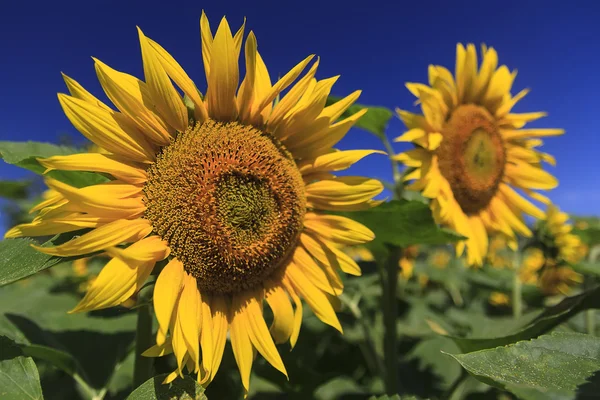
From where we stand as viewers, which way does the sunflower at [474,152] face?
facing the viewer and to the right of the viewer

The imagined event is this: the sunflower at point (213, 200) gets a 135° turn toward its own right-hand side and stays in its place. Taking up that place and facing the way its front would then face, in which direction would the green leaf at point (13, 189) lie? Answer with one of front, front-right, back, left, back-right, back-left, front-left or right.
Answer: front

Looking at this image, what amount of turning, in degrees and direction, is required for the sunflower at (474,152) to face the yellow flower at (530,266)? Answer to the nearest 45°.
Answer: approximately 135° to its left

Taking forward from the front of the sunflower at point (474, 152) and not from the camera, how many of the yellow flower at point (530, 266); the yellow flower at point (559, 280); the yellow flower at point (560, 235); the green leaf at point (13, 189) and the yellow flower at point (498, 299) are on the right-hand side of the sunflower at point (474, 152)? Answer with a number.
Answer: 1

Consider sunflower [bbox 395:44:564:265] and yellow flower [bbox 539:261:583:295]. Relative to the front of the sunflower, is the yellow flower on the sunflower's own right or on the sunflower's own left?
on the sunflower's own left

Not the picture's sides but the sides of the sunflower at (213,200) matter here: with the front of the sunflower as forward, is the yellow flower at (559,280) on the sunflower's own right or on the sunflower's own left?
on the sunflower's own left

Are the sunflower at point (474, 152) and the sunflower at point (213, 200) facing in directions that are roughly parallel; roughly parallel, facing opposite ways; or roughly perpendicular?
roughly parallel

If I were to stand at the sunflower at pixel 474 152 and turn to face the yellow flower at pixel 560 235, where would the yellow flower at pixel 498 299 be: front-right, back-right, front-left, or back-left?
front-left

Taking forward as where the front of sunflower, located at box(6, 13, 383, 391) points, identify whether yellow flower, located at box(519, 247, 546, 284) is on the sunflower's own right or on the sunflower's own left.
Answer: on the sunflower's own left

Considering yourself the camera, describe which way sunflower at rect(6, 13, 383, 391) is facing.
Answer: facing the viewer

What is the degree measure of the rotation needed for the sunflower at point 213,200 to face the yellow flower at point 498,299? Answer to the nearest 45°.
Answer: approximately 135° to its left

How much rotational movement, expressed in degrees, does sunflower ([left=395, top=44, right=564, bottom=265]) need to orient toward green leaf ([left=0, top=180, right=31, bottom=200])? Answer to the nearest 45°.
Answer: approximately 90° to its right

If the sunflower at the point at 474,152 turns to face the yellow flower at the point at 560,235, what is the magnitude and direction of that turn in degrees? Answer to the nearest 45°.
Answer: approximately 135° to its left

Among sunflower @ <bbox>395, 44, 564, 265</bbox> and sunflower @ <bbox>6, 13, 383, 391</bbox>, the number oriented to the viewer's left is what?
0

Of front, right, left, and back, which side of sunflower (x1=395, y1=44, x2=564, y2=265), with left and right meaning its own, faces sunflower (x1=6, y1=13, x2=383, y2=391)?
right
